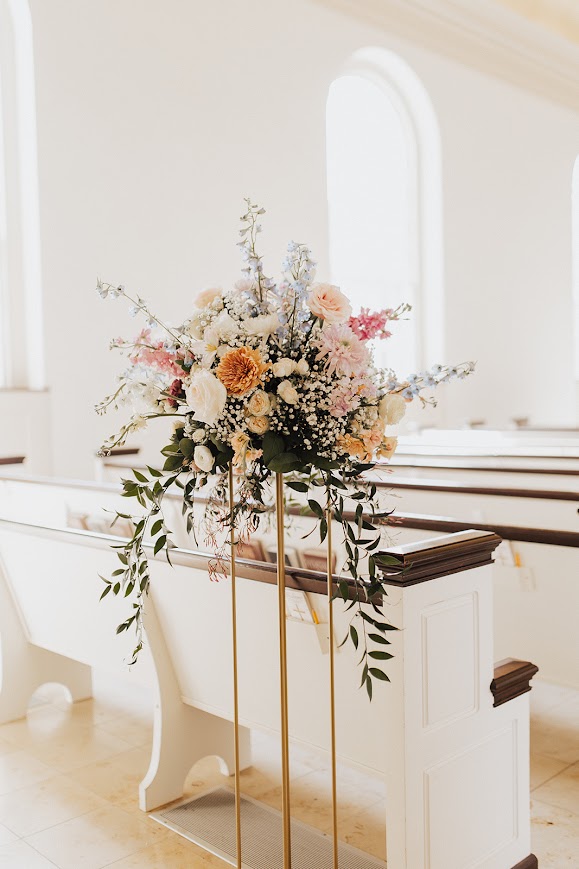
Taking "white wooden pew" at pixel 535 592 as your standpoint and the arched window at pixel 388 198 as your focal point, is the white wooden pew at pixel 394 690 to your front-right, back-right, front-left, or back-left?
back-left

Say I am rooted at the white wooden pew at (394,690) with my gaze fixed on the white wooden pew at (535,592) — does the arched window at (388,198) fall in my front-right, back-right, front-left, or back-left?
front-left

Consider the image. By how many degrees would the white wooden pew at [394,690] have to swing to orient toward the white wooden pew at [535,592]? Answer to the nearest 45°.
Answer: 0° — it already faces it

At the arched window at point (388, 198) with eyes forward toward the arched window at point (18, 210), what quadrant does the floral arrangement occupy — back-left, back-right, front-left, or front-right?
front-left

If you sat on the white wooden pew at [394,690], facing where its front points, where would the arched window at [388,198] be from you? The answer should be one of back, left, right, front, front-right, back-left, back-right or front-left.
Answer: front-left

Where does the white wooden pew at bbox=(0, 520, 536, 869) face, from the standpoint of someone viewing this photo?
facing away from the viewer and to the right of the viewer
